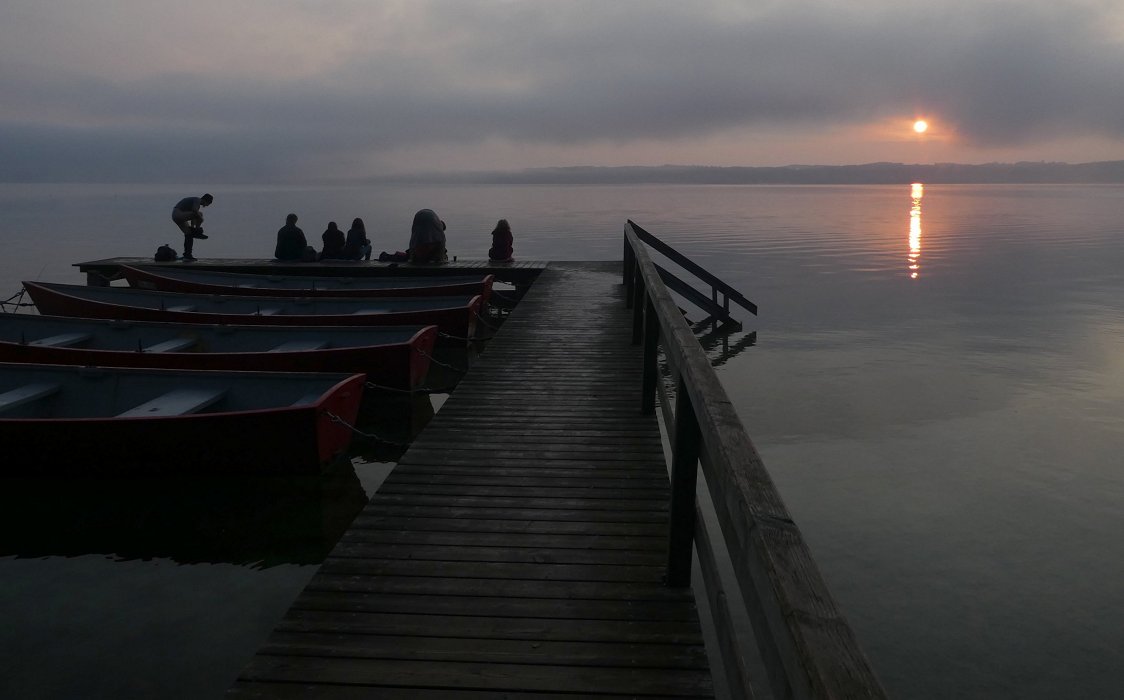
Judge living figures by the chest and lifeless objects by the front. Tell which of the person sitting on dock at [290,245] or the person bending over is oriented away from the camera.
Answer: the person sitting on dock

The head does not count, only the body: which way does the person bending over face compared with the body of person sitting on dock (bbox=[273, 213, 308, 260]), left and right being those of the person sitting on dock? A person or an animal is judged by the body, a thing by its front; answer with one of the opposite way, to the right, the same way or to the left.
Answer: to the right

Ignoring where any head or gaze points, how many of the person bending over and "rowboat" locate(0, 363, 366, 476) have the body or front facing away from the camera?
0

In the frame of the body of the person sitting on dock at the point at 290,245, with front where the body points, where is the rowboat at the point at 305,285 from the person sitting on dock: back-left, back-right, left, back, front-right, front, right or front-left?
back

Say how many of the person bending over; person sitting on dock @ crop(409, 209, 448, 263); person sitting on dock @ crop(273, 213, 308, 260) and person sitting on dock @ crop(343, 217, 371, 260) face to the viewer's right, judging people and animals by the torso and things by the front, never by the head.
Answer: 1

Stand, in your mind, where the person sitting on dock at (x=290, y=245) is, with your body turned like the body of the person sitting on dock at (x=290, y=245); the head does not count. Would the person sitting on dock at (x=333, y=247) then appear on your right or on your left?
on your right

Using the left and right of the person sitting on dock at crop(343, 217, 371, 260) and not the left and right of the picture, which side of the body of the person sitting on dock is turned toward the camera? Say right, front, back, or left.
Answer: back

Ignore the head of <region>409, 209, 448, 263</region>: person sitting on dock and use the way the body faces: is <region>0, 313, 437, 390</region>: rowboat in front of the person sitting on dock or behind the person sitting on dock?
behind

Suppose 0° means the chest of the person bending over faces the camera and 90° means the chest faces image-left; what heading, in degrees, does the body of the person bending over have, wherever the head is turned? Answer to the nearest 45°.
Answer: approximately 270°

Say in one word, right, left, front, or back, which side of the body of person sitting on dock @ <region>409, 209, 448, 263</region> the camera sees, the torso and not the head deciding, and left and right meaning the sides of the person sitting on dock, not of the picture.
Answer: back

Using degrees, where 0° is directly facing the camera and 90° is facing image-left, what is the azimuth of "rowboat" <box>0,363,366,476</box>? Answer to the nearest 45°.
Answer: approximately 270°

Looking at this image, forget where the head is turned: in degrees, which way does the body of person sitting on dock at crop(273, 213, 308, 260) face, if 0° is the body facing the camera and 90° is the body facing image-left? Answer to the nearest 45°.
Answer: approximately 180°

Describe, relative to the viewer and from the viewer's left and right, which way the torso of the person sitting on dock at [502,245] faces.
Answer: facing away from the viewer
